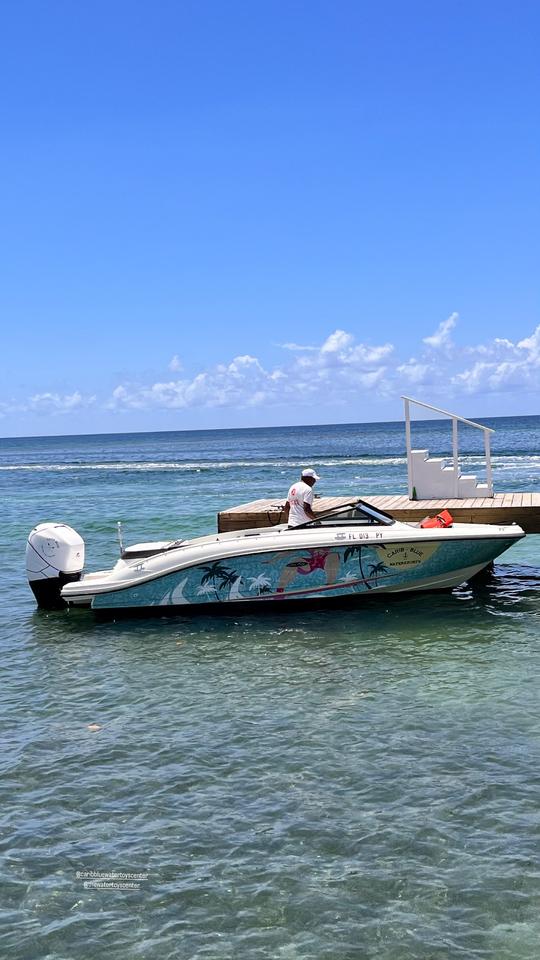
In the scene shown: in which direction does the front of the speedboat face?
to the viewer's right
